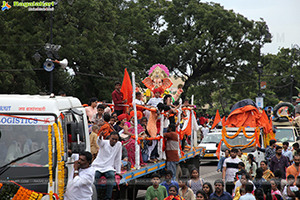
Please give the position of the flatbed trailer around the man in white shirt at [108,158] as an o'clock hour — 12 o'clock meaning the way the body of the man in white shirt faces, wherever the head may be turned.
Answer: The flatbed trailer is roughly at 7 o'clock from the man in white shirt.

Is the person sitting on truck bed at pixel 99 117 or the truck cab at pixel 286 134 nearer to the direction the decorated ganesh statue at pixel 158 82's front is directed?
the person sitting on truck bed

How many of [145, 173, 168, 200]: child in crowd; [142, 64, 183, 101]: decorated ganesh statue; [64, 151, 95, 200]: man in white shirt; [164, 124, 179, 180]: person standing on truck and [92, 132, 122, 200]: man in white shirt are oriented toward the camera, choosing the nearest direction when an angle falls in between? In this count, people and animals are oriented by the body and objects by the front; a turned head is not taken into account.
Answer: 3

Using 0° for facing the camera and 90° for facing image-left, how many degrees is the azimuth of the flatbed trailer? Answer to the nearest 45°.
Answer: approximately 45°

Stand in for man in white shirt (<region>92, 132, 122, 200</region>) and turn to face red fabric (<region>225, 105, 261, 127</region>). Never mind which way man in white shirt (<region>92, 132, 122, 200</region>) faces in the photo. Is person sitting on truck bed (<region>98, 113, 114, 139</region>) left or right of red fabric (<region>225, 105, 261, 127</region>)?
left

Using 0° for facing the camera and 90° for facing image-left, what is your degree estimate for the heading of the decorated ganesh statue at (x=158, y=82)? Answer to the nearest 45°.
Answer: approximately 0°

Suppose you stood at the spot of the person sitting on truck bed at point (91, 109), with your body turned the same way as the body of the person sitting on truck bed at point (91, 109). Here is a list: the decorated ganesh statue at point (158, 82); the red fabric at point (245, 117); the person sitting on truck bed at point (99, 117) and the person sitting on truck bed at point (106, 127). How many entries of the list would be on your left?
2
